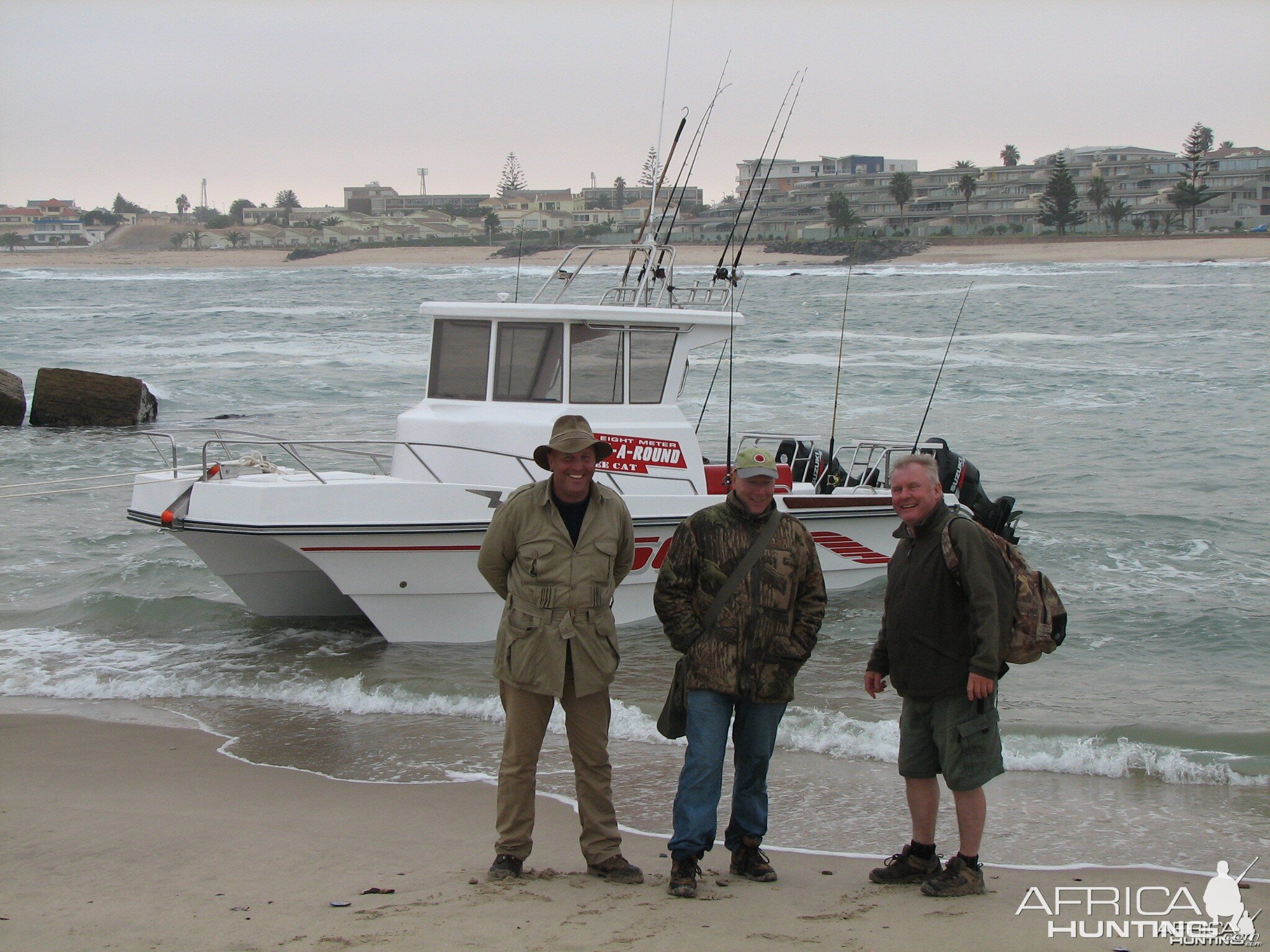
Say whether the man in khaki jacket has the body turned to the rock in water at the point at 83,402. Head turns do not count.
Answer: no

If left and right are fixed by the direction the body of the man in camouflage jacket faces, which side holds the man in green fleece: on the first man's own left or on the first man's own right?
on the first man's own left

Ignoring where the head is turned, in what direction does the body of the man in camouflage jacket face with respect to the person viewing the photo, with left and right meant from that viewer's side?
facing the viewer

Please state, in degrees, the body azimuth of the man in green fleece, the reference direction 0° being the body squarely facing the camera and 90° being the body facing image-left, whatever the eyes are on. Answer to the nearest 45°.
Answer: approximately 45°

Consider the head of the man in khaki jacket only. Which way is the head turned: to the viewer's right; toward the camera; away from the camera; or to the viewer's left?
toward the camera

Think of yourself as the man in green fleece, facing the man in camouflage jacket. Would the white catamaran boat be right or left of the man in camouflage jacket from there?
right

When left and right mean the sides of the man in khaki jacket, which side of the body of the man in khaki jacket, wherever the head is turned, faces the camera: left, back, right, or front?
front

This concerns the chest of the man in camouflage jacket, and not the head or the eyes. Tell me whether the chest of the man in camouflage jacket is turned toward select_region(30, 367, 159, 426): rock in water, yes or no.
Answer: no

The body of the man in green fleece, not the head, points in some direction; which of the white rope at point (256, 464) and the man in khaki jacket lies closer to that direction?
the man in khaki jacket

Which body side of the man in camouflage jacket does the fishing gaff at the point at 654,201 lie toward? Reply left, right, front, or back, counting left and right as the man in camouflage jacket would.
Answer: back

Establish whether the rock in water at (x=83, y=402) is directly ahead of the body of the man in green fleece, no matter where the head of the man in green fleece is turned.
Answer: no

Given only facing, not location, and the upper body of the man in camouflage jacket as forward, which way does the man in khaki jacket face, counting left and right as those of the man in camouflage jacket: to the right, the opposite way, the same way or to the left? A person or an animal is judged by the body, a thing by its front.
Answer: the same way

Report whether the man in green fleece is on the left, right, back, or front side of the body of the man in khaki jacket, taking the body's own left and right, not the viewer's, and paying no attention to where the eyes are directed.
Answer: left

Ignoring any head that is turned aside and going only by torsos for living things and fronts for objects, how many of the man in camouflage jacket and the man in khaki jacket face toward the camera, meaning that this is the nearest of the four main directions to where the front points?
2
